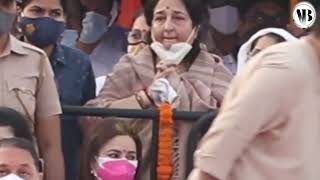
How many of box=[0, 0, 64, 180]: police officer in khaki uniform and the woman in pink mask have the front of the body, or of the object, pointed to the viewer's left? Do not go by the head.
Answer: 0

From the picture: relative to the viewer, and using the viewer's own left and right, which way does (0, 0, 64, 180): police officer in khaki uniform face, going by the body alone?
facing the viewer
